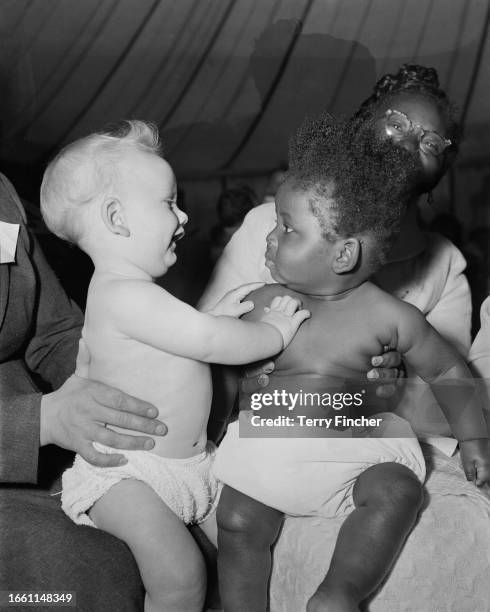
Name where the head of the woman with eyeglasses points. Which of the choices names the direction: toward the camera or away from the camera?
toward the camera

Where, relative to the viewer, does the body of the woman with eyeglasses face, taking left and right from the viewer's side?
facing the viewer
